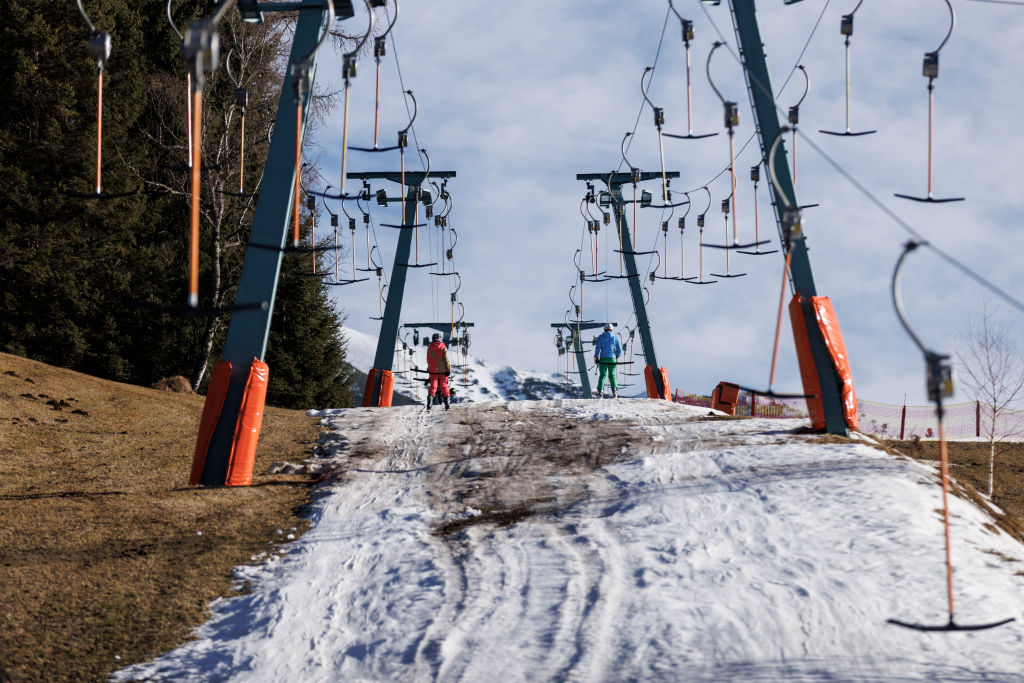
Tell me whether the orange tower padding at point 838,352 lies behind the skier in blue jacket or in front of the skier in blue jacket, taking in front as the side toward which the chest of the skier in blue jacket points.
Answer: behind

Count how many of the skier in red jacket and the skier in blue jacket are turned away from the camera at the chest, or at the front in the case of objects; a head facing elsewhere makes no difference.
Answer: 2

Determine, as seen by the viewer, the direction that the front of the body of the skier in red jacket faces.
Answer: away from the camera

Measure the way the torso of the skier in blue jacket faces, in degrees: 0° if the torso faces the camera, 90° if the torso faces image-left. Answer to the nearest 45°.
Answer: approximately 180°

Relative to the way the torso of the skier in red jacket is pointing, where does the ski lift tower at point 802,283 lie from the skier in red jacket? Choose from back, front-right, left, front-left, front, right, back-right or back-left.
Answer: back-right
